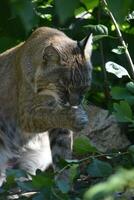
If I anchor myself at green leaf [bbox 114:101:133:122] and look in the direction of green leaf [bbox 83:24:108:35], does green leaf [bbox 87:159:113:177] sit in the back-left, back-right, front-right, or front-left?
back-left

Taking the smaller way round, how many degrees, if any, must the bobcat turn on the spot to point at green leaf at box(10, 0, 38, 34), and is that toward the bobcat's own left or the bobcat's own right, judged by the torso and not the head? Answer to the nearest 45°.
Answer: approximately 135° to the bobcat's own left
